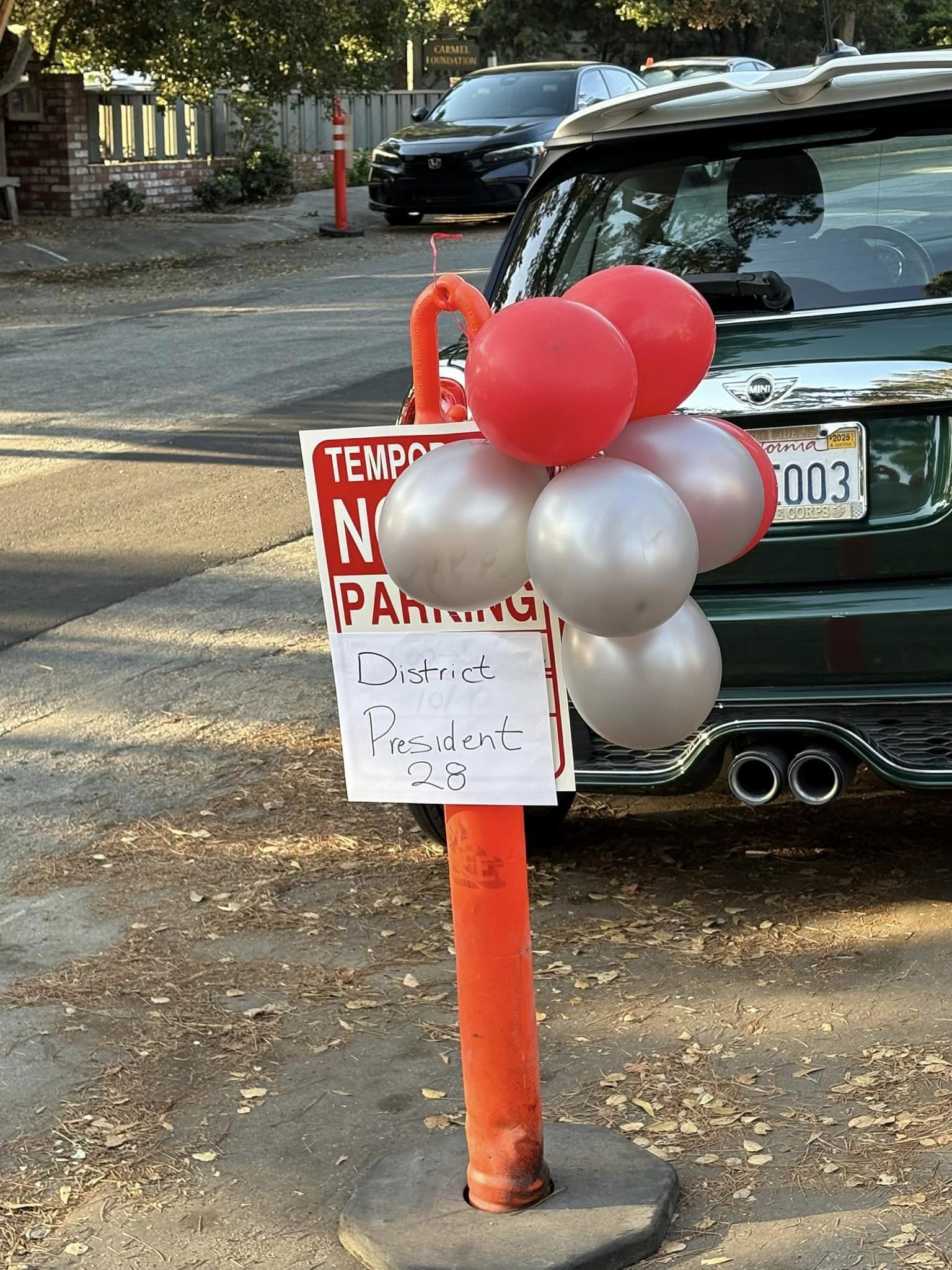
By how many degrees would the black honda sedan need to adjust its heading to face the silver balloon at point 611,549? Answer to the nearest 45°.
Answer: approximately 45° to its left

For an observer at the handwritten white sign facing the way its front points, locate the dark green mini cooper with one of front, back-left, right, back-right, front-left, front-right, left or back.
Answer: back-left

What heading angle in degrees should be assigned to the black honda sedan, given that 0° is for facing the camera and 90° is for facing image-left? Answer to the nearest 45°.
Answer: approximately 45°

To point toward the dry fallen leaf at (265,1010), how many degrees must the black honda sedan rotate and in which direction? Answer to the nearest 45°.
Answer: approximately 45° to its left

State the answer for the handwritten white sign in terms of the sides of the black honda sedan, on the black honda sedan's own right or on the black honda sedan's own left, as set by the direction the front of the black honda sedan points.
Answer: on the black honda sedan's own left

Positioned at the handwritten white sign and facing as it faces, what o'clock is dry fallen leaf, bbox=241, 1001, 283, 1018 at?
The dry fallen leaf is roughly at 5 o'clock from the handwritten white sign.

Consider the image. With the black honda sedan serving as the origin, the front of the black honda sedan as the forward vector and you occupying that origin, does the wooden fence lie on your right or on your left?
on your right

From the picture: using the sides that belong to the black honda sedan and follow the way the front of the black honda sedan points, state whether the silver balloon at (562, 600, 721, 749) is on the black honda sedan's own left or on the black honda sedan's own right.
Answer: on the black honda sedan's own left

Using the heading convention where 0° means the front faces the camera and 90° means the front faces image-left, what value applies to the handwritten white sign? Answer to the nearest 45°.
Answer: approximately 0°
